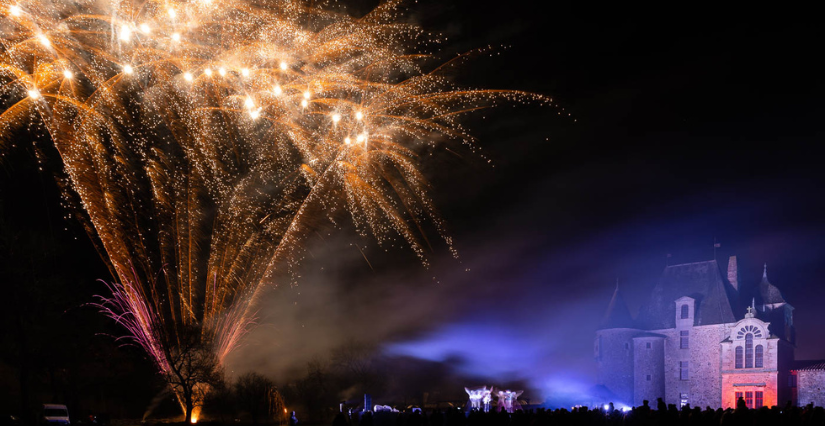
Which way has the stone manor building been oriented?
toward the camera

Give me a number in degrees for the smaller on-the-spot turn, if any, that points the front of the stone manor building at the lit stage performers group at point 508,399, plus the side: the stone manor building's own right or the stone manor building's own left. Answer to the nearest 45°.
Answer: approximately 45° to the stone manor building's own right

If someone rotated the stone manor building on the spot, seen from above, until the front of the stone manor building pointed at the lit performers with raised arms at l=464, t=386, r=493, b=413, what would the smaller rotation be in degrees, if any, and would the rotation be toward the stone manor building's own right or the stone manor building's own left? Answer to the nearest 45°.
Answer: approximately 45° to the stone manor building's own right
